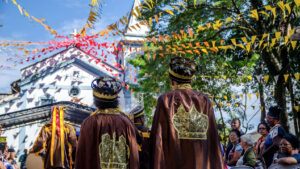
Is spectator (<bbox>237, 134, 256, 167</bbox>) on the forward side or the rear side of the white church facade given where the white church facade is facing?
on the forward side

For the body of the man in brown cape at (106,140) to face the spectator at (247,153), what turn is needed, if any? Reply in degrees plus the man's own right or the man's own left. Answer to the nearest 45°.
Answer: approximately 45° to the man's own right

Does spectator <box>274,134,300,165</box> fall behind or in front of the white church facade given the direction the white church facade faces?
in front

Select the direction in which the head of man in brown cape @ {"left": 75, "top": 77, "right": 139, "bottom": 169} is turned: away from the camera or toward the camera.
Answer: away from the camera

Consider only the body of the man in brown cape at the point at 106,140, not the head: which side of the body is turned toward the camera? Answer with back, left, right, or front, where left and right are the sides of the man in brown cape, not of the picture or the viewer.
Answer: back

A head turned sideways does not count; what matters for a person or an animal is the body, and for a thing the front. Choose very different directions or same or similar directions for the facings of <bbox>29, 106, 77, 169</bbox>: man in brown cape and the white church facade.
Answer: very different directions

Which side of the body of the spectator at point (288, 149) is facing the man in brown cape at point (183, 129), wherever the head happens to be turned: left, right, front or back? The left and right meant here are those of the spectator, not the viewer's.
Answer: front

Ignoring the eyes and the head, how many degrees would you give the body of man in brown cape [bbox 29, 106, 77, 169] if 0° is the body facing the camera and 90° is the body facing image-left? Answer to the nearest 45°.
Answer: approximately 180°

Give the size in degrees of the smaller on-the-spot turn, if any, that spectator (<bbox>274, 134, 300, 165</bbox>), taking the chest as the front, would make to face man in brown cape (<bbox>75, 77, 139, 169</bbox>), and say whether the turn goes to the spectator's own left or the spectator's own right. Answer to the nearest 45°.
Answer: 0° — they already face them

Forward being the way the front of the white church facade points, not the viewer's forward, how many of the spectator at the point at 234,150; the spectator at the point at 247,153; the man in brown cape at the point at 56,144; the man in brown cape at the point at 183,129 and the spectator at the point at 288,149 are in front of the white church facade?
5

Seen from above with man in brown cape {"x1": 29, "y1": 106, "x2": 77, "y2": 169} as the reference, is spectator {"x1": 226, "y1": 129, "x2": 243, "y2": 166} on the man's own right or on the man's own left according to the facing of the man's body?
on the man's own right

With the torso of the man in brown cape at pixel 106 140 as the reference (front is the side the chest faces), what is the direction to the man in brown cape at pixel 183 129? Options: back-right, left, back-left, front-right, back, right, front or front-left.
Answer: right

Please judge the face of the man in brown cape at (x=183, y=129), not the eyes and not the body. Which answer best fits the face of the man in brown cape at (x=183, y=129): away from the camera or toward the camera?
away from the camera

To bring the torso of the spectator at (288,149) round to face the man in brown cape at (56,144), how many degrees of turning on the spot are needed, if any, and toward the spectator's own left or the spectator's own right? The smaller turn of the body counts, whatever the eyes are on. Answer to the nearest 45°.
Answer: approximately 45° to the spectator's own right

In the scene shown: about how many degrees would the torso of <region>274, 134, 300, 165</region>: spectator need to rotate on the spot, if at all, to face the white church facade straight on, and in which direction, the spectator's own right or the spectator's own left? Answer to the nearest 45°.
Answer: approximately 90° to the spectator's own right

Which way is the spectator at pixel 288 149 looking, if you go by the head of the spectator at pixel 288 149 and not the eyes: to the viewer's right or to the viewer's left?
to the viewer's left

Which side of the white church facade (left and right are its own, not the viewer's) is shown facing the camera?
front
